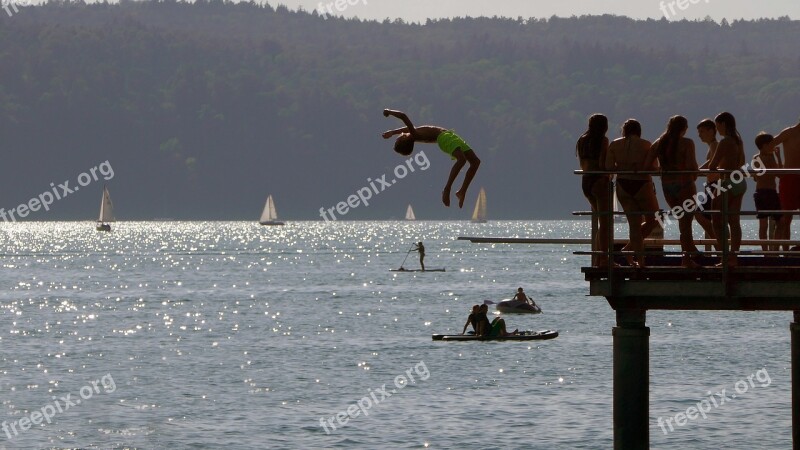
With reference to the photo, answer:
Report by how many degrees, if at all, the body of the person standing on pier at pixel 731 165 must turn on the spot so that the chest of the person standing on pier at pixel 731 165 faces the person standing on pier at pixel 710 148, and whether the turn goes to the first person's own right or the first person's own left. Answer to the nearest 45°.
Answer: approximately 45° to the first person's own right

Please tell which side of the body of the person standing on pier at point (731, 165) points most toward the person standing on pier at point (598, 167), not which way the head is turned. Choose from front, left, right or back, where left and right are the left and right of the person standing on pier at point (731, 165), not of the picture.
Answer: front

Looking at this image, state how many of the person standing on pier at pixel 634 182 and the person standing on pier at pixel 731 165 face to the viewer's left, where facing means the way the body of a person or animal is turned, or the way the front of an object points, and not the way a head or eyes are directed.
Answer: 1

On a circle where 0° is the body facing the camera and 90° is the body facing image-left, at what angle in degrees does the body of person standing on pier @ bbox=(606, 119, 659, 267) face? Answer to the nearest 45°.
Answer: approximately 180°

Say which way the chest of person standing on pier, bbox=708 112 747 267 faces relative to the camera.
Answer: to the viewer's left

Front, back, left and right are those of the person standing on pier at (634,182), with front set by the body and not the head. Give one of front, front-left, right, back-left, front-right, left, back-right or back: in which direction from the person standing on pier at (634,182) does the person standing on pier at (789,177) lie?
front-right

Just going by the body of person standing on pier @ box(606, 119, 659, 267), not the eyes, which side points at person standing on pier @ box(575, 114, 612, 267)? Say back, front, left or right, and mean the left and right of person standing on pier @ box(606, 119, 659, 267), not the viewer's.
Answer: left

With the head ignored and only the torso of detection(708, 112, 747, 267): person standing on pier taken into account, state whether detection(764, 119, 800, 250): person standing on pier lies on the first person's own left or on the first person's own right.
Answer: on the first person's own right

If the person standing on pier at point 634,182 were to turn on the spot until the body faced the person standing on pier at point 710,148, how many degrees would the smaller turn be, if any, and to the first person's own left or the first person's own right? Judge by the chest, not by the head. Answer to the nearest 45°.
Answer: approximately 45° to the first person's own right

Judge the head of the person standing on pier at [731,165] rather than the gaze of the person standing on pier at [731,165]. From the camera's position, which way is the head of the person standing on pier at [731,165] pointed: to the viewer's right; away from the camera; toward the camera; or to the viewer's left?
to the viewer's left
